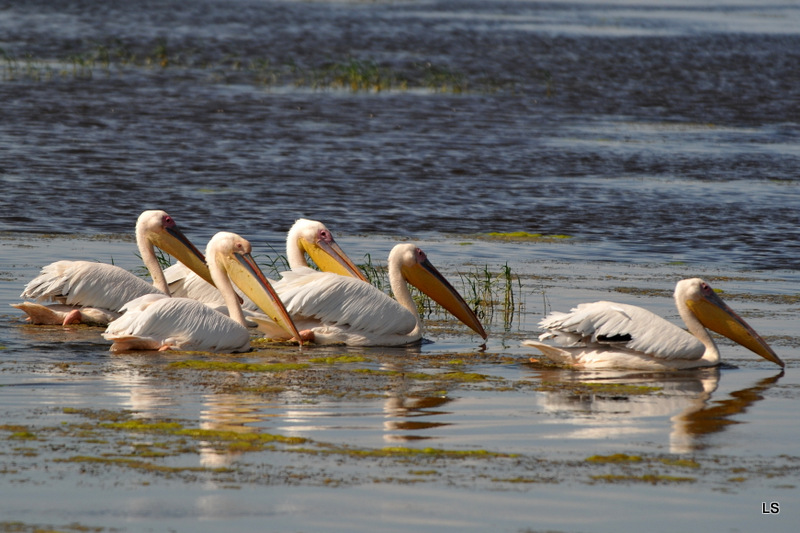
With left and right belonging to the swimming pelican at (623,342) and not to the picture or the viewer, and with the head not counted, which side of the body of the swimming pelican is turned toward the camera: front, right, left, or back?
right

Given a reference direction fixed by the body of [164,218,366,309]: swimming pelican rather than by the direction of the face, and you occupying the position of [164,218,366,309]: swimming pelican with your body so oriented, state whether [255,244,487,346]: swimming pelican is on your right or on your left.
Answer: on your right

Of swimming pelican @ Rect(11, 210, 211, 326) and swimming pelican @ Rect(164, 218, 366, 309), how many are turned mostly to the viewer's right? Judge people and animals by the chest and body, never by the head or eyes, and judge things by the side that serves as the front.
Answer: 2

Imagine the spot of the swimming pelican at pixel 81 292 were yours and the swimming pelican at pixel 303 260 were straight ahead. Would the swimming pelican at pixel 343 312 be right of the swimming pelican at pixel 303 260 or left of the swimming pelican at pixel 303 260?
right

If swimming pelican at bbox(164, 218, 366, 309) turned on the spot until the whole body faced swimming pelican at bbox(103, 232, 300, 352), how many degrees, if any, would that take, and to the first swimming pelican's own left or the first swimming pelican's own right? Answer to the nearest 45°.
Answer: approximately 135° to the first swimming pelican's own right

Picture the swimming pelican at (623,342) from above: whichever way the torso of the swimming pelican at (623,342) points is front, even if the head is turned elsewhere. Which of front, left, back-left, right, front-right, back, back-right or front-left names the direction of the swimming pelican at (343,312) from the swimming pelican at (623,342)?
back

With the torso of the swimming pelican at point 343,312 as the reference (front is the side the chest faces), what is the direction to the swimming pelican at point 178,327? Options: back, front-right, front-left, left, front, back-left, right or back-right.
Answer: back-right

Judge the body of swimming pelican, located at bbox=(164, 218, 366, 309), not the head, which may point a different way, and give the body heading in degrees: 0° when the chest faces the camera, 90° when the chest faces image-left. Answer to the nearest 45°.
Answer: approximately 270°

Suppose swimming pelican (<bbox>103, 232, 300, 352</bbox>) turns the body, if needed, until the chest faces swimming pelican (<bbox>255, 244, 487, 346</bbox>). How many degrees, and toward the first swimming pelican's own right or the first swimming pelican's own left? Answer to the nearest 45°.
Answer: approximately 45° to the first swimming pelican's own left

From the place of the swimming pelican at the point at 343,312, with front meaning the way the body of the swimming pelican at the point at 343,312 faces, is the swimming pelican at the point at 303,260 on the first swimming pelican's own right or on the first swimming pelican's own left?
on the first swimming pelican's own left

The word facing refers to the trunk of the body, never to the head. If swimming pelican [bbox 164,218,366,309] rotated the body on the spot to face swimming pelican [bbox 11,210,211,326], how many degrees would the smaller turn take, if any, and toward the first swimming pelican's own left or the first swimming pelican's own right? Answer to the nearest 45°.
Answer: approximately 135° to the first swimming pelican's own right

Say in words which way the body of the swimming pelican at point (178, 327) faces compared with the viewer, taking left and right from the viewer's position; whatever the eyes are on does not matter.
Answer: facing to the right of the viewer

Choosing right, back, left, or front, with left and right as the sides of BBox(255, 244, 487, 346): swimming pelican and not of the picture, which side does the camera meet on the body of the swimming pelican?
right

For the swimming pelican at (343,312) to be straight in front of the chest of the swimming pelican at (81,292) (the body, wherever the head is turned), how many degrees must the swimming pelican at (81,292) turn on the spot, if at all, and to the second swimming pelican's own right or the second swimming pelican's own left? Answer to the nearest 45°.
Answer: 0° — it already faces it

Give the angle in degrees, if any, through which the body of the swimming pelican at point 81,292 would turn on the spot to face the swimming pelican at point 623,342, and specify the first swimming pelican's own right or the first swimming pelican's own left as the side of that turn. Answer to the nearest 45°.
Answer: approximately 45° to the first swimming pelican's own right

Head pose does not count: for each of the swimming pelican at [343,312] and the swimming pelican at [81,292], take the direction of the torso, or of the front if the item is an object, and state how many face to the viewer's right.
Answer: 2

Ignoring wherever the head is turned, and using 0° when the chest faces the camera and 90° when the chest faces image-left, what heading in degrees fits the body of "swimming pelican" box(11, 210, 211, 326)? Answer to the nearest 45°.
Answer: approximately 270°
